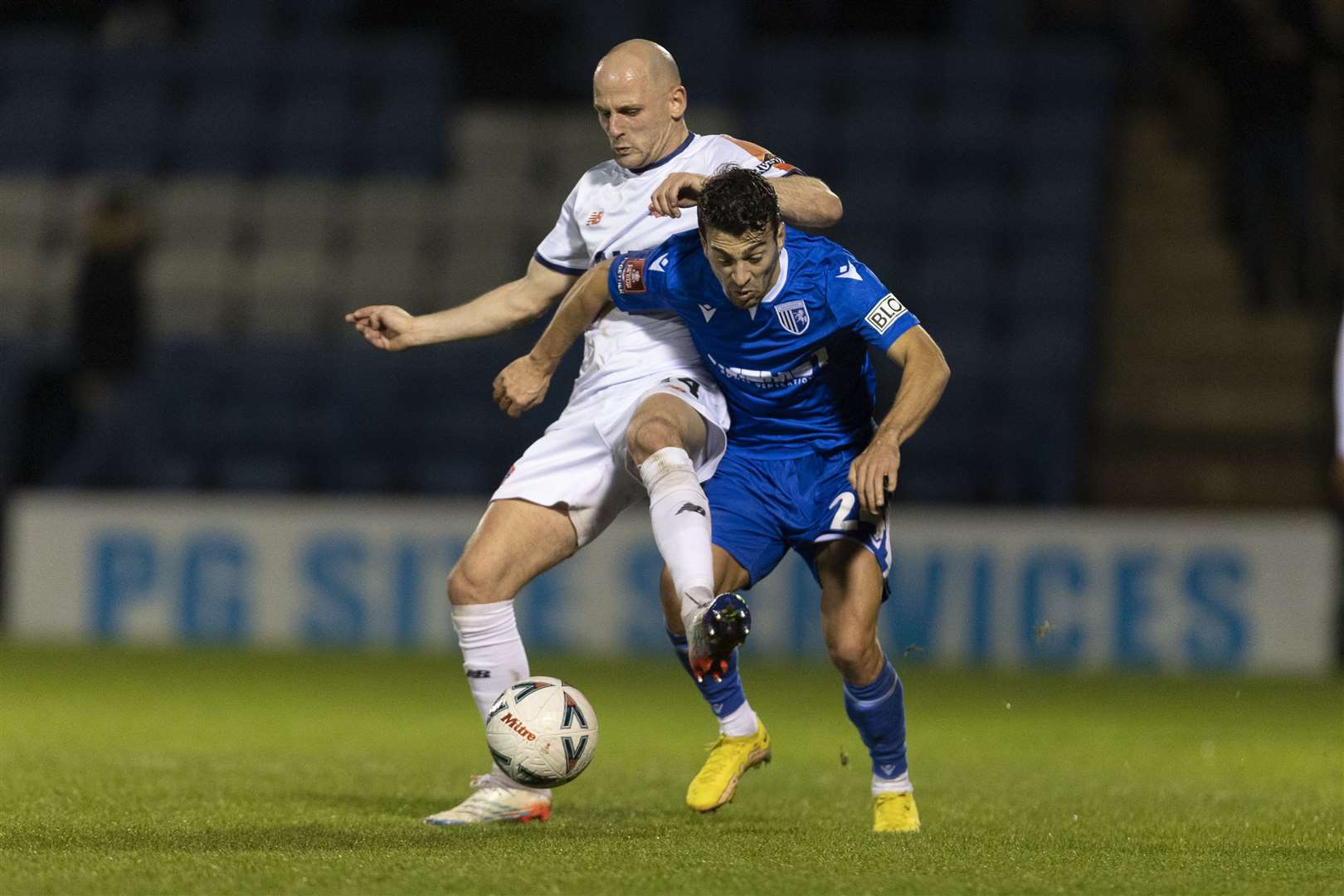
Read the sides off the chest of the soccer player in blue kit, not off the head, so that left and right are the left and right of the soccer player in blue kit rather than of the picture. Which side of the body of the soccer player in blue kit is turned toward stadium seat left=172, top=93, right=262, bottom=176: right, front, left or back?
back

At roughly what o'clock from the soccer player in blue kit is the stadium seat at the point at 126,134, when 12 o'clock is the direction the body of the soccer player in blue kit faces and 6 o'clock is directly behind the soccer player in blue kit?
The stadium seat is roughly at 5 o'clock from the soccer player in blue kit.

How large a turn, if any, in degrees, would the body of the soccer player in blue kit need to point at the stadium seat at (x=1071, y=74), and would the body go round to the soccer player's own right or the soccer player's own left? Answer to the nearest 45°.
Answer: approximately 180°

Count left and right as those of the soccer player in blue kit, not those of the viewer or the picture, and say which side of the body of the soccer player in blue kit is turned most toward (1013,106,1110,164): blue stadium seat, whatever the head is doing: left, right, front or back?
back

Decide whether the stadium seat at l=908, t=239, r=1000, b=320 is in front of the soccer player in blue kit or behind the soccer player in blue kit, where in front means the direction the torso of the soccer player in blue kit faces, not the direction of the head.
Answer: behind

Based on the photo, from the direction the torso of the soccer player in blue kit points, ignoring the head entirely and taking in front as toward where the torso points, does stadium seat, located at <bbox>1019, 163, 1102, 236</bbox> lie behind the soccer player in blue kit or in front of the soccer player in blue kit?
behind

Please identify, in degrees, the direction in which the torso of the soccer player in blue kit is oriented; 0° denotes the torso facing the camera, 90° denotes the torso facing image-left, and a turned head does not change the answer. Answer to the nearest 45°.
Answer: approximately 0°

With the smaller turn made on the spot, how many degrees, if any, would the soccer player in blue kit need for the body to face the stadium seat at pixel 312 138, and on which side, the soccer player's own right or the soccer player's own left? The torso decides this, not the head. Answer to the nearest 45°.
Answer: approximately 180°

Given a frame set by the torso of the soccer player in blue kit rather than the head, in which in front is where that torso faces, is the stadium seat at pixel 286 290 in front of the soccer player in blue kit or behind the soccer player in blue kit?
behind

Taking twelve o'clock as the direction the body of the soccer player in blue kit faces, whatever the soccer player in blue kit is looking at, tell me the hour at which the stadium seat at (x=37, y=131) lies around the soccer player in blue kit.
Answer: The stadium seat is roughly at 5 o'clock from the soccer player in blue kit.

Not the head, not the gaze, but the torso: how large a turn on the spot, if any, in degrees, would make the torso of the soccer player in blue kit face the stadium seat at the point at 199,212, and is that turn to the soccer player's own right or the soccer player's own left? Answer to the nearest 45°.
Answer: approximately 180°

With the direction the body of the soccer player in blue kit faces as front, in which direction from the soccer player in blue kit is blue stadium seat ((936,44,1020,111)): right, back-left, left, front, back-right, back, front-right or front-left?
back

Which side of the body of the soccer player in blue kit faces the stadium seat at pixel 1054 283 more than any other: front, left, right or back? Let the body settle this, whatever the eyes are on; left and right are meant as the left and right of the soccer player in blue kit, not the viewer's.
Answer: back
